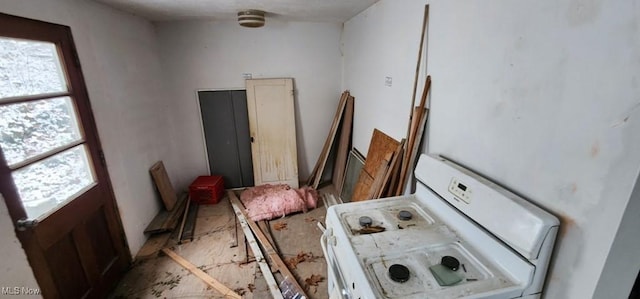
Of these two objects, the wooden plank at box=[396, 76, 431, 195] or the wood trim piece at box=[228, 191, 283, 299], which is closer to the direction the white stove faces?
the wood trim piece

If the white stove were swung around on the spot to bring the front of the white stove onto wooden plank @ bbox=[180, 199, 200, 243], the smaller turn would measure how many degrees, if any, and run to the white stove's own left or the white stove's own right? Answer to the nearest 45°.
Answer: approximately 45° to the white stove's own right

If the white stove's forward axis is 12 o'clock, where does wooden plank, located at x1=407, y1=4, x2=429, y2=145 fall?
The wooden plank is roughly at 4 o'clock from the white stove.

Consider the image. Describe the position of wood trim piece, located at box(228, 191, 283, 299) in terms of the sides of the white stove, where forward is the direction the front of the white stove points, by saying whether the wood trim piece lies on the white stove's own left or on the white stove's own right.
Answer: on the white stove's own right

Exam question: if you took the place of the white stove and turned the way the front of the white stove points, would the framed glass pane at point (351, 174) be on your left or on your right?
on your right

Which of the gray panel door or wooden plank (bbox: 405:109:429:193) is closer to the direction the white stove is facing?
the gray panel door

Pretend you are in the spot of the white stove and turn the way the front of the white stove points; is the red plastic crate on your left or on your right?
on your right

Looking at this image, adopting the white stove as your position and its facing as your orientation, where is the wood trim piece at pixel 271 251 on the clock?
The wood trim piece is roughly at 2 o'clock from the white stove.

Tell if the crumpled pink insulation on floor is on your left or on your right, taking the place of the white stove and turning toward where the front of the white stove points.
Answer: on your right

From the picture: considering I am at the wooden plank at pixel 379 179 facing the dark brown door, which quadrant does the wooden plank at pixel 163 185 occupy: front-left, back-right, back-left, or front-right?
front-right

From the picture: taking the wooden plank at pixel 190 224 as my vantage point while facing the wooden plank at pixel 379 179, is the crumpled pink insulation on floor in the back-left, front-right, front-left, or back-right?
front-left

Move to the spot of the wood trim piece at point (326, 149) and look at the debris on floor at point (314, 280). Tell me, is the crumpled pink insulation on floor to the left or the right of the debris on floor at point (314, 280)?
right
